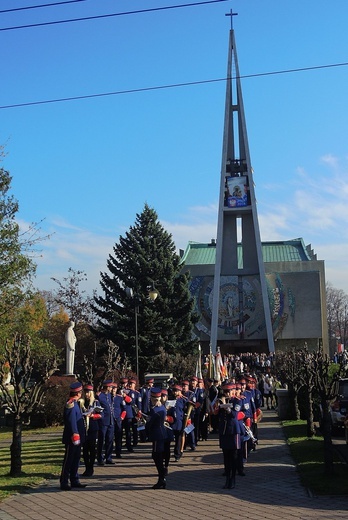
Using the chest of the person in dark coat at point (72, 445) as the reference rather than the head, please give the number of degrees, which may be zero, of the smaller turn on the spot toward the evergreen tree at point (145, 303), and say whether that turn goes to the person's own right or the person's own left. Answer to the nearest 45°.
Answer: approximately 90° to the person's own left

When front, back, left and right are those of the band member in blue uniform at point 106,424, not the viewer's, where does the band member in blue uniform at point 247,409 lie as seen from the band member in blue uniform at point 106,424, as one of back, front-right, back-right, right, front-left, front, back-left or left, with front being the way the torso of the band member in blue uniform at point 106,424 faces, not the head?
front-left

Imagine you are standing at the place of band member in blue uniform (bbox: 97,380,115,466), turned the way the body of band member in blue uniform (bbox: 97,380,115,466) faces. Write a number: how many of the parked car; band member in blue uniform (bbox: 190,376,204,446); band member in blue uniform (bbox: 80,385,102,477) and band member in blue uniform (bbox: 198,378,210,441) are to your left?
3

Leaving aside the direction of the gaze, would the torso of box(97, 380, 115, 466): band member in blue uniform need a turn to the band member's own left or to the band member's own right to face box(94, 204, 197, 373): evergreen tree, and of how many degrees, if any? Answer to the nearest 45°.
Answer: approximately 135° to the band member's own left

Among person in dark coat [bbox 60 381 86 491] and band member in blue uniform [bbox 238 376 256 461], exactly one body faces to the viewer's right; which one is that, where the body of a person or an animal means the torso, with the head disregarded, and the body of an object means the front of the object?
the person in dark coat

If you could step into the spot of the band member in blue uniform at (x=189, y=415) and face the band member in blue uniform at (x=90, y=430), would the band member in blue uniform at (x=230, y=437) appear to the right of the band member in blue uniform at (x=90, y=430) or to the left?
left

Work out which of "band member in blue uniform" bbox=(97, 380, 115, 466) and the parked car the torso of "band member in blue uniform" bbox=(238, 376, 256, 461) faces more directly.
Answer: the band member in blue uniform

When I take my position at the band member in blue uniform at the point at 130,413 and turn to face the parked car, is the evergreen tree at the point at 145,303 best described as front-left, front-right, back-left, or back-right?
front-left

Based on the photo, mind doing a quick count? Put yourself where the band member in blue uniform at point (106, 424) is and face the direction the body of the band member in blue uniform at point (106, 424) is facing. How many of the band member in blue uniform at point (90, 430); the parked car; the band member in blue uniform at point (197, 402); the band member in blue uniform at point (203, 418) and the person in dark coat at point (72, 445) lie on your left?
3

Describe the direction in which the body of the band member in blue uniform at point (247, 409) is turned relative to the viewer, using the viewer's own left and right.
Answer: facing the viewer and to the left of the viewer

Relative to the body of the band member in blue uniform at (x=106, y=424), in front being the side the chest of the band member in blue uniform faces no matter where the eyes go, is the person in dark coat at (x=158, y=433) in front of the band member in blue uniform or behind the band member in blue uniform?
in front

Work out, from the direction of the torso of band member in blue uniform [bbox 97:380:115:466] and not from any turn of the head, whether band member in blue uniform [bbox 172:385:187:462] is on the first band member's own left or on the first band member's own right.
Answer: on the first band member's own left

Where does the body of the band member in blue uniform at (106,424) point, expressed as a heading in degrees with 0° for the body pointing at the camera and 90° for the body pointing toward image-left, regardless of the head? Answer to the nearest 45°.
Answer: approximately 315°

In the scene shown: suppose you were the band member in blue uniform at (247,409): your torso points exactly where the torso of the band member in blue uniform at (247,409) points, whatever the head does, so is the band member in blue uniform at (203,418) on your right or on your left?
on your right

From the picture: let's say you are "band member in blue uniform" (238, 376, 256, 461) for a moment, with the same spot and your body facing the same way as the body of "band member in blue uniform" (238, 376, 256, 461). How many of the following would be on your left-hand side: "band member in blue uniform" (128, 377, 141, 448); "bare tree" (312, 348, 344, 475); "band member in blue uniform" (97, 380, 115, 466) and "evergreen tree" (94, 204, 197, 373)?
1

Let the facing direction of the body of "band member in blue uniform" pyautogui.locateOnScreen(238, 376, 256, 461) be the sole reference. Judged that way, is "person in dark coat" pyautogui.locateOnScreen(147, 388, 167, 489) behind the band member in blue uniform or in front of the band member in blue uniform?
in front

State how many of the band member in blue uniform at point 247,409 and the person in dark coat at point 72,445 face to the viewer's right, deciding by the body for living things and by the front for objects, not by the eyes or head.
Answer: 1

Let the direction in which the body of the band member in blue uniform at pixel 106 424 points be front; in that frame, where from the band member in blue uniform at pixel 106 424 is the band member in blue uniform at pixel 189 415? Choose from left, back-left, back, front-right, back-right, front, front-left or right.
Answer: left
